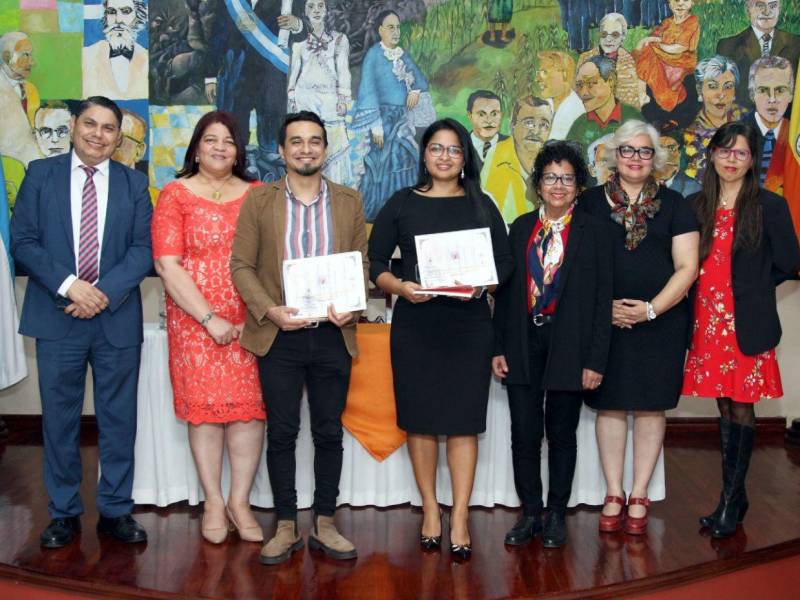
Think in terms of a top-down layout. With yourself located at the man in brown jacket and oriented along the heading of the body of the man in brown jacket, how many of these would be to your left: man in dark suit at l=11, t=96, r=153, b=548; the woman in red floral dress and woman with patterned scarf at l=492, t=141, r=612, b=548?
2

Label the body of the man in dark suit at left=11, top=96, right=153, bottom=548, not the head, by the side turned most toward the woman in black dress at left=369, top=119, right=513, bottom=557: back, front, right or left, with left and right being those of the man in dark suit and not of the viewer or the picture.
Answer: left

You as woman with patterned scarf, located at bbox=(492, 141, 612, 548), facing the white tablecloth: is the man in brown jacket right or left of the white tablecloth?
left

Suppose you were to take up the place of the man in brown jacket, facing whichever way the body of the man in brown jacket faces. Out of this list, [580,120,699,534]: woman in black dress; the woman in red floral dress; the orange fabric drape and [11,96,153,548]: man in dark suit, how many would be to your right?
1

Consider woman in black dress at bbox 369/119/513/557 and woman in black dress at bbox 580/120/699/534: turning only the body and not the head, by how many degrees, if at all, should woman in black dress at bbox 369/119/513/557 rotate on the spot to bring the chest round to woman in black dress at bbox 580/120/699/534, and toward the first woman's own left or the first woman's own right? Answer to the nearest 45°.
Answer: approximately 90° to the first woman's own left
